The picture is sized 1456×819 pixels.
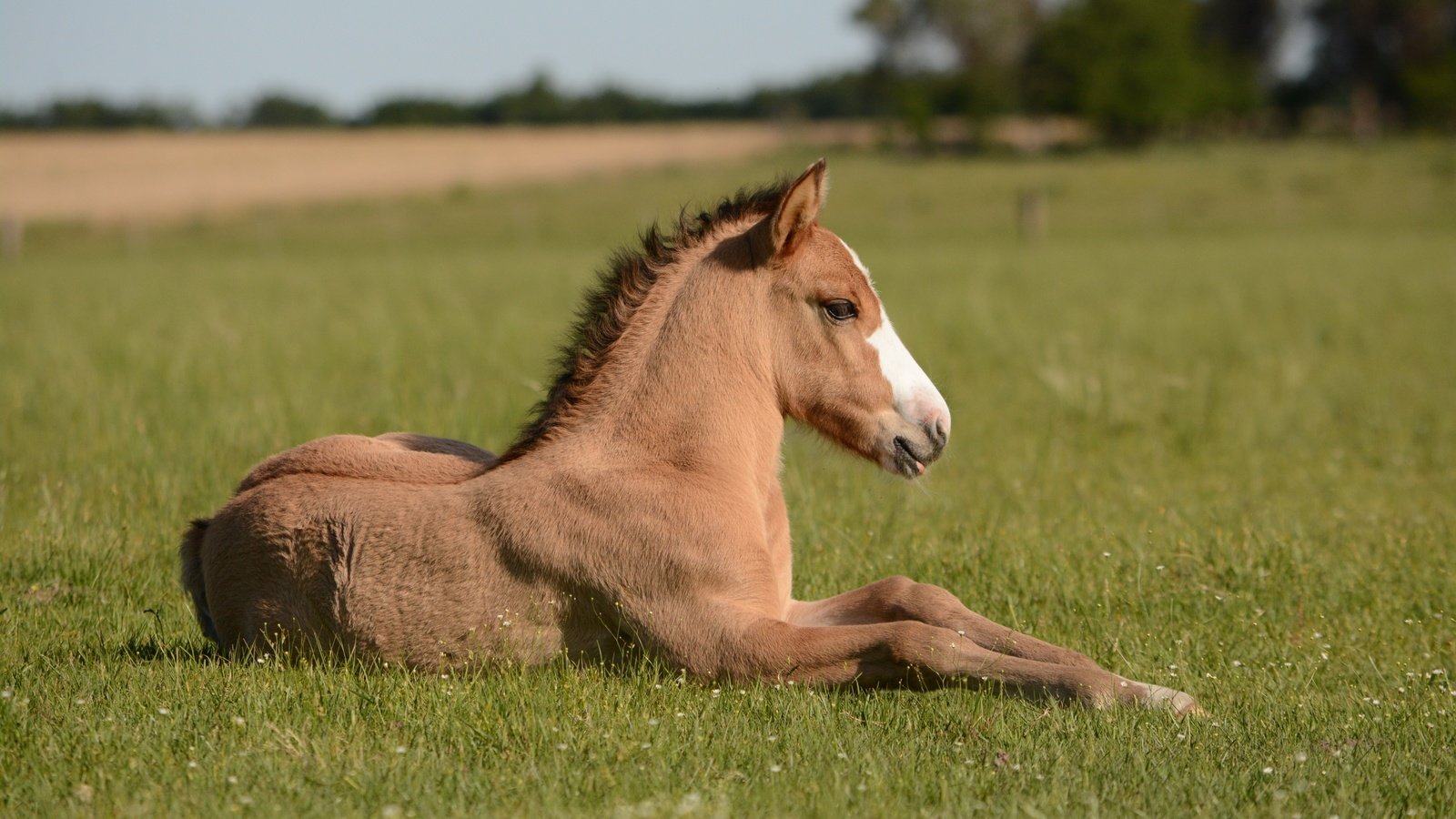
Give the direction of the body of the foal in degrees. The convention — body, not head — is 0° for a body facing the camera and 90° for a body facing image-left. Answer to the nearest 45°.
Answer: approximately 270°
